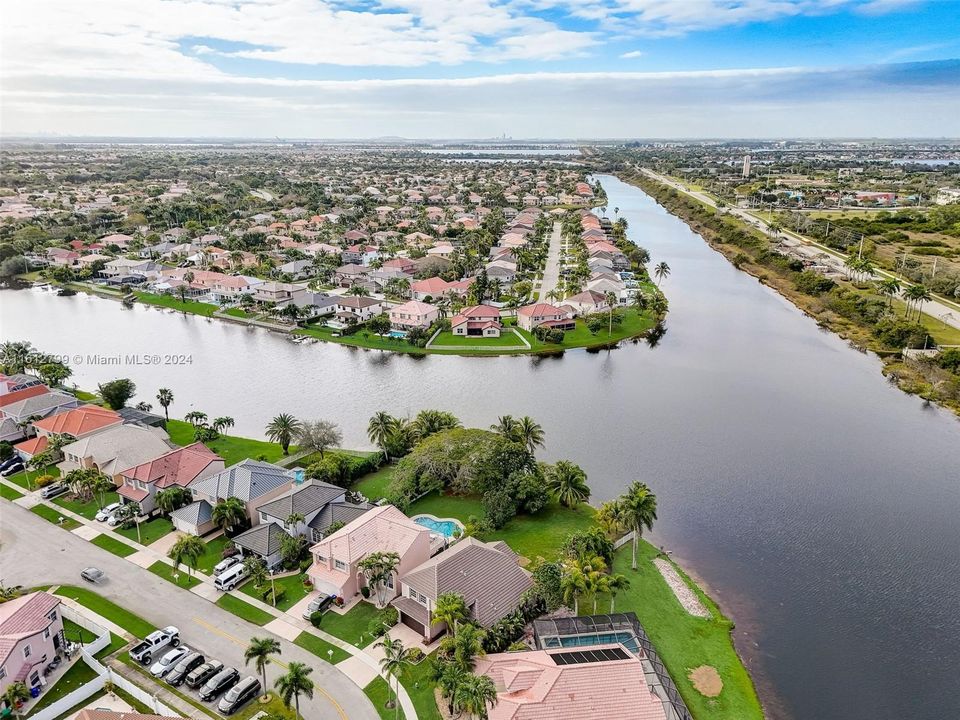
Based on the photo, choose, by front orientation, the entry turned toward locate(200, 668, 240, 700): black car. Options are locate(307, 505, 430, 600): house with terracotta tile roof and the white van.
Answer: the house with terracotta tile roof

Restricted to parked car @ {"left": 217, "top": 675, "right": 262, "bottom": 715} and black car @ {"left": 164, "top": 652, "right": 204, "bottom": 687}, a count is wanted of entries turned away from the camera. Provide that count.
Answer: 0

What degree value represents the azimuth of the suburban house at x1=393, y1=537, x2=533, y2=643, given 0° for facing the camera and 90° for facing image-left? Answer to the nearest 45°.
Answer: approximately 45°

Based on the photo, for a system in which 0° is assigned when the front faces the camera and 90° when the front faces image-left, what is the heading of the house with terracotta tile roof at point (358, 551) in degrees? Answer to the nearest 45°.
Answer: approximately 45°

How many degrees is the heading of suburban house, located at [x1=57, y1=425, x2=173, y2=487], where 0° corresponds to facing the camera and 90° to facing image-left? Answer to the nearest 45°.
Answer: approximately 45°

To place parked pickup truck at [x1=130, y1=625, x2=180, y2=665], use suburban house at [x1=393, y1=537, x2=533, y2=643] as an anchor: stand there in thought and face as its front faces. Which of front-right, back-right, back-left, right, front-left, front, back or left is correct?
front-right

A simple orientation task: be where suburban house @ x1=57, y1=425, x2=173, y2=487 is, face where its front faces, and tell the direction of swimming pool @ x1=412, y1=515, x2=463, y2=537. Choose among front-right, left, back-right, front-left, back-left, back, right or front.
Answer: left

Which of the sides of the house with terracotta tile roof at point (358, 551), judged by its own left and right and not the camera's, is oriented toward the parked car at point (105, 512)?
right

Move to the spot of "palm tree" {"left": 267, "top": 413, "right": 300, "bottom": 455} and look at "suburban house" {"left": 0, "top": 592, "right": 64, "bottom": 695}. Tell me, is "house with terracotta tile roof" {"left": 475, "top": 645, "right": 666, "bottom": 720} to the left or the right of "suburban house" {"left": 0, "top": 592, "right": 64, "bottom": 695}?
left

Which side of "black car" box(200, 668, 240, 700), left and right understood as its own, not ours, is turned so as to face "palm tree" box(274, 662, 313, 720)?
left

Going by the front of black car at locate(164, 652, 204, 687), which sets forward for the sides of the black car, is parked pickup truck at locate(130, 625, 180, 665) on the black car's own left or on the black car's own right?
on the black car's own right

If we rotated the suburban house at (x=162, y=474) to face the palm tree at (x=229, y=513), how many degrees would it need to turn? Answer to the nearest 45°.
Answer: approximately 90° to its left

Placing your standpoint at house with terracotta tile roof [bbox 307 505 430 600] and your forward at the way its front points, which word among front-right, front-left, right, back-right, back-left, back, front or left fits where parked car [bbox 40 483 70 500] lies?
right

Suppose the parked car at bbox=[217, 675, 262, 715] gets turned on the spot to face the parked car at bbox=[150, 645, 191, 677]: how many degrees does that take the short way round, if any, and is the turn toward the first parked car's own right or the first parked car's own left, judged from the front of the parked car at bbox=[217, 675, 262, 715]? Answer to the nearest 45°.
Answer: approximately 90° to the first parked car's own right

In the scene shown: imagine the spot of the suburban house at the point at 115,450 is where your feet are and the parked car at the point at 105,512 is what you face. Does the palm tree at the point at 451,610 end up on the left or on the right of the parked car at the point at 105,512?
left

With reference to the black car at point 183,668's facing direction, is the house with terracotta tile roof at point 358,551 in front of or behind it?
behind
